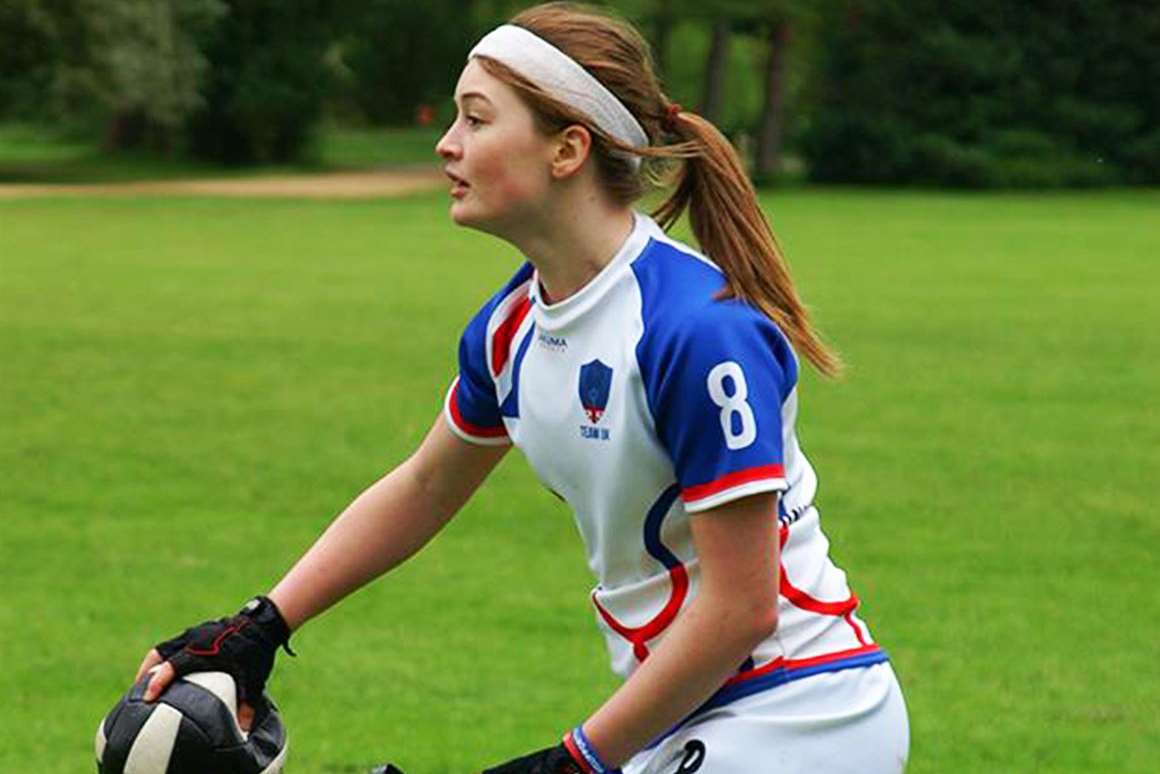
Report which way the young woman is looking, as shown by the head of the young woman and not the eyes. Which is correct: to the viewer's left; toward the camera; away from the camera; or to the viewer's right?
to the viewer's left

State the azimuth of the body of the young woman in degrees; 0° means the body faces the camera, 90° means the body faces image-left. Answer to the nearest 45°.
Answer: approximately 45°
